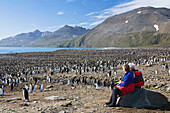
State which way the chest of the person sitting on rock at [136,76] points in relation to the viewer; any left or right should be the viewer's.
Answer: facing away from the viewer and to the left of the viewer

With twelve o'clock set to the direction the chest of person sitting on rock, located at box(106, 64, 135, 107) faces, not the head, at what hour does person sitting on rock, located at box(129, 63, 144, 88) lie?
person sitting on rock, located at box(129, 63, 144, 88) is roughly at 4 o'clock from person sitting on rock, located at box(106, 64, 135, 107).

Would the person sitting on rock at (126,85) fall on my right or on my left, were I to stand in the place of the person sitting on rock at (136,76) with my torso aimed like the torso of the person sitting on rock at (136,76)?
on my left

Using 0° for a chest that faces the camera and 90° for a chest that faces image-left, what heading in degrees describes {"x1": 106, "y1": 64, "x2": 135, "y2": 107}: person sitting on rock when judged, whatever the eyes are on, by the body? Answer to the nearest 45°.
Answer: approximately 90°
